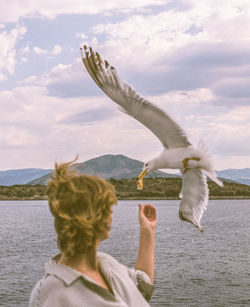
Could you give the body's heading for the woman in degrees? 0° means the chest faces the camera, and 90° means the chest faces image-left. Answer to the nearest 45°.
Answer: approximately 225°

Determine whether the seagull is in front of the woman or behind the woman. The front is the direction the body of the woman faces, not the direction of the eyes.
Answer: in front

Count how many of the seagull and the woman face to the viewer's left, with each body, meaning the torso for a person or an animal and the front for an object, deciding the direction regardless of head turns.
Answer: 1

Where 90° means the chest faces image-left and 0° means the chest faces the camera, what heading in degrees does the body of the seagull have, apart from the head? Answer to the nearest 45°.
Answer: approximately 90°
